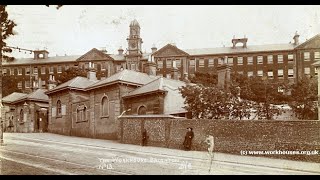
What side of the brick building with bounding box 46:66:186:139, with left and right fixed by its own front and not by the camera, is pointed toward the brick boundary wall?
left

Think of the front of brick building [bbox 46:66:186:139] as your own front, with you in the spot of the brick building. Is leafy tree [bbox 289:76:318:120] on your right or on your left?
on your left

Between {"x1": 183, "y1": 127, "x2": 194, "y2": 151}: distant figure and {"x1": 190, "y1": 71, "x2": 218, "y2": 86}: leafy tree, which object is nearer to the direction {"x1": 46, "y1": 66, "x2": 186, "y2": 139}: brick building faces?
the distant figure

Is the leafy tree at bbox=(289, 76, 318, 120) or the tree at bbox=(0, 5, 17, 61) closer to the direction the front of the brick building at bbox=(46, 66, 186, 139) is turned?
the tree

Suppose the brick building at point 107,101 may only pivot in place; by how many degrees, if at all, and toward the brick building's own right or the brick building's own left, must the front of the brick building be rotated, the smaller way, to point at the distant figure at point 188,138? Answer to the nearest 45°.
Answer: approximately 90° to the brick building's own left

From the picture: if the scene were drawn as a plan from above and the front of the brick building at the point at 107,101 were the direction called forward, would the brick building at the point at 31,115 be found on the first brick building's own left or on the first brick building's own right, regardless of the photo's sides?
on the first brick building's own right

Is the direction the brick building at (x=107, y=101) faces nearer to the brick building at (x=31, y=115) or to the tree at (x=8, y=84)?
the tree

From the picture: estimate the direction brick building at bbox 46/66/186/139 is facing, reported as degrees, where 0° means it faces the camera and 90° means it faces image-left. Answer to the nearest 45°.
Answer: approximately 45°

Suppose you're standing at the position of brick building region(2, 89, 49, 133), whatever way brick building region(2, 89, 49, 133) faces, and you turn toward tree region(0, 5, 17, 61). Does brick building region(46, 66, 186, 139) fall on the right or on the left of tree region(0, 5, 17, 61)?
left

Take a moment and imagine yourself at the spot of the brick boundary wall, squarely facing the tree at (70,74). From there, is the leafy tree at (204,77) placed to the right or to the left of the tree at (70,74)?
right
